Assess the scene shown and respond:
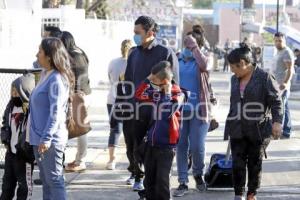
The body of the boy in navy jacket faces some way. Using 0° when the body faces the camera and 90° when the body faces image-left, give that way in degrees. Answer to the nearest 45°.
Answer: approximately 45°

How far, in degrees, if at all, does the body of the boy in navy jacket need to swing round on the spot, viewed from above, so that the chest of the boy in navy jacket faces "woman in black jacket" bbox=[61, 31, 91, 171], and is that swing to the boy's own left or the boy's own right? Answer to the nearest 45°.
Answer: approximately 90° to the boy's own right

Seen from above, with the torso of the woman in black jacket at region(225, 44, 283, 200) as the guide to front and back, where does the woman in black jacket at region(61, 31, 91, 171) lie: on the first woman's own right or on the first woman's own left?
on the first woman's own right

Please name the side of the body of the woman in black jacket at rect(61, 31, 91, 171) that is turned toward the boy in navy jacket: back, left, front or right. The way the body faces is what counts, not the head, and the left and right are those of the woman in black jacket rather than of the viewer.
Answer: left

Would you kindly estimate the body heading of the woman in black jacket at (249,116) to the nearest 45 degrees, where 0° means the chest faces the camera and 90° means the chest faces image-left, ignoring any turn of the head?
approximately 45°
